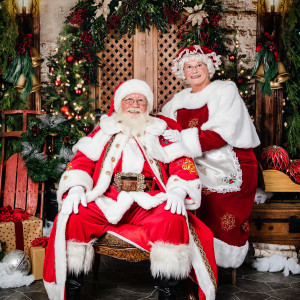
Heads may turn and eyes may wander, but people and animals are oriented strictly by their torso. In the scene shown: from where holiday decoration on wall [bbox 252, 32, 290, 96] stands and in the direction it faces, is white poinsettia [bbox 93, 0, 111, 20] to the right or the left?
on its right

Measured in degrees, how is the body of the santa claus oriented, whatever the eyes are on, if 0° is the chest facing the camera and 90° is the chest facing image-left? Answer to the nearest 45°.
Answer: approximately 0°

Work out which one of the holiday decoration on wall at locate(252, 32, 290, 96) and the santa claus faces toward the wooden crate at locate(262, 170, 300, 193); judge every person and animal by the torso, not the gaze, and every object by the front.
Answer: the holiday decoration on wall

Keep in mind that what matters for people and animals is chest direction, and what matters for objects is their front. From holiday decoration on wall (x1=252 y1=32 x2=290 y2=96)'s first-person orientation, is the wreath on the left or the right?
on its right

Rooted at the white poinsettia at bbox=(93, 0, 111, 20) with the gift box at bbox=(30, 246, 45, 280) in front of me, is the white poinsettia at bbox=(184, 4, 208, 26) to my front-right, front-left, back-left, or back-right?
back-left

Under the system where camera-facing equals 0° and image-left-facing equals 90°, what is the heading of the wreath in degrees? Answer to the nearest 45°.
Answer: approximately 0°
